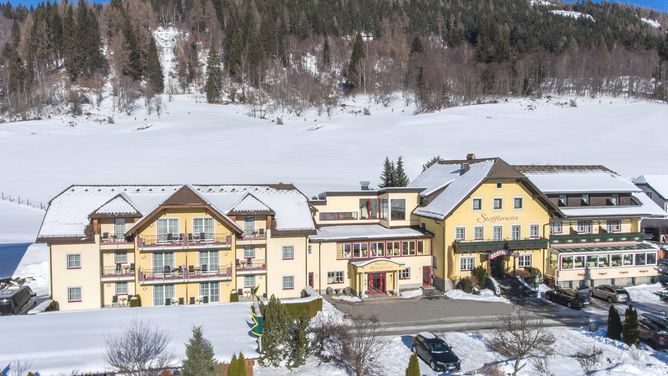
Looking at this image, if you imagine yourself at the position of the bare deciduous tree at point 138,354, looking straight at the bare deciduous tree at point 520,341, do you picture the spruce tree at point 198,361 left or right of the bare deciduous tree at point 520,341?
right

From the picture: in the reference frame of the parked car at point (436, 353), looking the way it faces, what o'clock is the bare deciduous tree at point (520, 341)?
The bare deciduous tree is roughly at 10 o'clock from the parked car.

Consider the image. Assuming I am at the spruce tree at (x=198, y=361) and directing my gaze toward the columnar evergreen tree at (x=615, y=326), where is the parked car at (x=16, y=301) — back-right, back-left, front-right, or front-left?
back-left

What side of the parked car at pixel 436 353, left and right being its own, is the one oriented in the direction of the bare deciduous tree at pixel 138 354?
right

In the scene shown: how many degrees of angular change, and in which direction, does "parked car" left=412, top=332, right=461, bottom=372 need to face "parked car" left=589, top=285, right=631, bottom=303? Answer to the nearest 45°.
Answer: approximately 90° to its left

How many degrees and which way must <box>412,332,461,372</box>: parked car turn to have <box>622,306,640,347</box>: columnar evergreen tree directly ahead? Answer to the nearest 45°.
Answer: approximately 90° to its left

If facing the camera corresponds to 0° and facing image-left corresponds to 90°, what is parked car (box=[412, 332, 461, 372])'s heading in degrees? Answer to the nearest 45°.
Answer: approximately 315°

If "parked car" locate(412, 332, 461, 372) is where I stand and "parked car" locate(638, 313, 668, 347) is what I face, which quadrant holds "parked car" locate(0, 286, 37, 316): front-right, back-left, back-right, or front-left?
back-left

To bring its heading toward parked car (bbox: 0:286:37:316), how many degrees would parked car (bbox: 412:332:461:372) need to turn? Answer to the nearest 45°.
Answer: approximately 135° to its right

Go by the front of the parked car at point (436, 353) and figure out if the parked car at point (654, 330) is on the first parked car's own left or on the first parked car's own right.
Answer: on the first parked car's own left

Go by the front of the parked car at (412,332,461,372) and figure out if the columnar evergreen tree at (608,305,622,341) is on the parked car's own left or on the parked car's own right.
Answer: on the parked car's own left

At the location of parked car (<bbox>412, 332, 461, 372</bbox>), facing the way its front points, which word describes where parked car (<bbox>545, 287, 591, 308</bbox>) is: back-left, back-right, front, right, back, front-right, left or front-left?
left

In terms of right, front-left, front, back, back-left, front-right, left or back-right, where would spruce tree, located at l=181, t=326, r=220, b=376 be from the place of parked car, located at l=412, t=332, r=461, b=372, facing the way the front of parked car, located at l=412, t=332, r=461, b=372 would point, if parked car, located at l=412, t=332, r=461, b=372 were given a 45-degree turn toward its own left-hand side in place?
back-right
